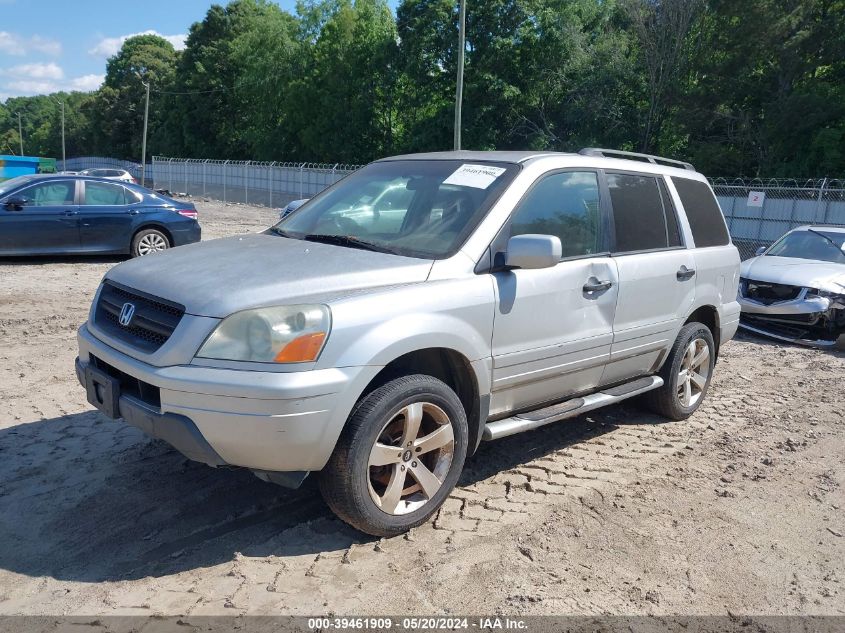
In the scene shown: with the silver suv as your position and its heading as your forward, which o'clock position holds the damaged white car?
The damaged white car is roughly at 6 o'clock from the silver suv.

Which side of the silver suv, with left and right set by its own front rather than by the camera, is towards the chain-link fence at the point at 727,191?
back

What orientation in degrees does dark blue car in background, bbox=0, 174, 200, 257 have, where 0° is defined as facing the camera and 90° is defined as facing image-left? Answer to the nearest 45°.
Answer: approximately 90°

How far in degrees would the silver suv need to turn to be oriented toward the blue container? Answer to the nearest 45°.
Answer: approximately 90° to its right

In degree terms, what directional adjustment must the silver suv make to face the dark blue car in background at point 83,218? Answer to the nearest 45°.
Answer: approximately 90° to its right

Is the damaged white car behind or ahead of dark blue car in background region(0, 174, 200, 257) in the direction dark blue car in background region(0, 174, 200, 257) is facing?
behind

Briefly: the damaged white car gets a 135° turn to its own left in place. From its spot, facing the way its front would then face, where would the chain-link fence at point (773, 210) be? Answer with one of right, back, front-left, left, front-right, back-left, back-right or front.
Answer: left

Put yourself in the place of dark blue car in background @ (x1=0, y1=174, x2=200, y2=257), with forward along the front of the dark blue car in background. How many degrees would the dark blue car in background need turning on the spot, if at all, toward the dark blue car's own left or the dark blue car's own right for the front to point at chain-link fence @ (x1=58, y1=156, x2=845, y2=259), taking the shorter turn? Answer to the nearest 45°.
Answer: approximately 135° to the dark blue car's own right

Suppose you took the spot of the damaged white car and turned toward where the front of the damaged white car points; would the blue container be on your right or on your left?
on your right

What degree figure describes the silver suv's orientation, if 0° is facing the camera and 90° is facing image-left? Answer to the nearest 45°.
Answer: approximately 45°

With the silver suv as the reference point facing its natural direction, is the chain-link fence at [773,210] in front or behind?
behind
